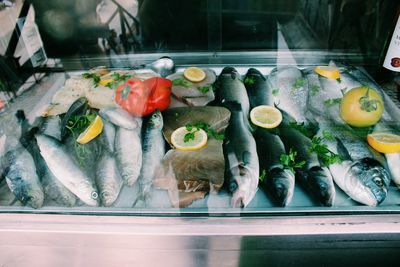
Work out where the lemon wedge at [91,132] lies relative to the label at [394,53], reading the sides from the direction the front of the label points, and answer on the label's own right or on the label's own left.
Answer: on the label's own right

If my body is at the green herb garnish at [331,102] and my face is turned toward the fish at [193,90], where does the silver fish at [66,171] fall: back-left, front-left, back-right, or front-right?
front-left

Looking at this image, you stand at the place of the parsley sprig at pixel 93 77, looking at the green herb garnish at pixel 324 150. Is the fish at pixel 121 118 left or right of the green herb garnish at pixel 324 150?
right

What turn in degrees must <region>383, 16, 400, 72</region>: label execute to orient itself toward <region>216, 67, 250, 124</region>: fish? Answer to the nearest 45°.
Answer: approximately 45° to its right

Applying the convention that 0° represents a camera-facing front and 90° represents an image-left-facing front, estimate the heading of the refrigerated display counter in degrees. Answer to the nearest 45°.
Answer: approximately 0°

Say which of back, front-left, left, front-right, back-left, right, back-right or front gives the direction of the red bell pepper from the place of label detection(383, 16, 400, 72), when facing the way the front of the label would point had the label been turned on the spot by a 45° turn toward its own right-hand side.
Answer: front

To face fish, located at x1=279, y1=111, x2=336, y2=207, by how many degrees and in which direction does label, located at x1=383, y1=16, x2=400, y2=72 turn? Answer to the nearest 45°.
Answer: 0° — it already faces it

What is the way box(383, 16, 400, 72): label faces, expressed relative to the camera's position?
facing the viewer

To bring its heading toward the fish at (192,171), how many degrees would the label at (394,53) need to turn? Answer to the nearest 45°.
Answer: approximately 45° to its right

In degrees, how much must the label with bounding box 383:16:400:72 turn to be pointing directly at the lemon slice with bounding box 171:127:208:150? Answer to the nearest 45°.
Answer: approximately 45° to its right
